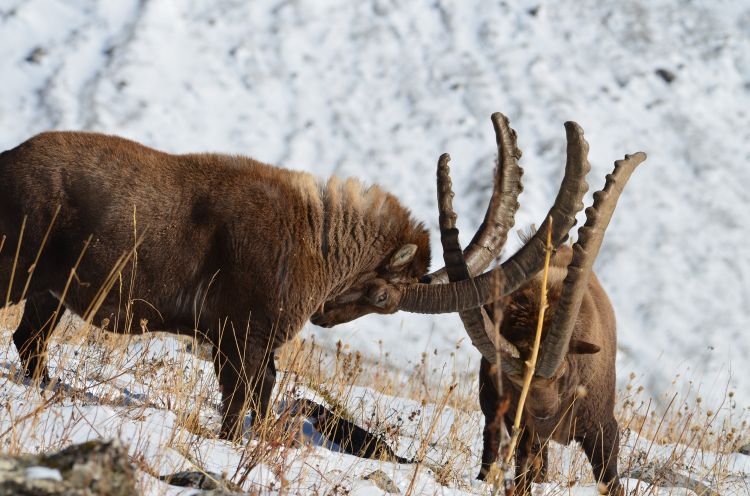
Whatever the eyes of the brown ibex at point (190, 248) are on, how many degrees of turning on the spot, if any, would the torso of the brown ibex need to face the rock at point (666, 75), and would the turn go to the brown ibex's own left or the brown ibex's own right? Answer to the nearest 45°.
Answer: approximately 45° to the brown ibex's own left

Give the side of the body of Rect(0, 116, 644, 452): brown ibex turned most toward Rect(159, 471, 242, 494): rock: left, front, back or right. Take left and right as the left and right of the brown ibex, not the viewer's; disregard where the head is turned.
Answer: right

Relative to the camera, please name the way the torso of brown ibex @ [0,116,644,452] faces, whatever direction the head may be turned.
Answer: to the viewer's right

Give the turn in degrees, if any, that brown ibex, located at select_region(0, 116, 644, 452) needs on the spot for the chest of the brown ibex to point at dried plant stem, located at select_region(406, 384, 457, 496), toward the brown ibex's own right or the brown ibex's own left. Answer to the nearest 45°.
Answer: approximately 45° to the brown ibex's own right

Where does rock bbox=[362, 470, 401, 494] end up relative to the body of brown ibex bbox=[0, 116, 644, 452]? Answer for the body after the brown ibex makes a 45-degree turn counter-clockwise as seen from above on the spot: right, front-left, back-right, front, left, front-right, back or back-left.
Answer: right

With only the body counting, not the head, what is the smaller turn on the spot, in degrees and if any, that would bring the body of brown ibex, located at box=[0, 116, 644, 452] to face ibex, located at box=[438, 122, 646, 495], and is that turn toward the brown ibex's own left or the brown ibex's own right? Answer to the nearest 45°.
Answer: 0° — it already faces it

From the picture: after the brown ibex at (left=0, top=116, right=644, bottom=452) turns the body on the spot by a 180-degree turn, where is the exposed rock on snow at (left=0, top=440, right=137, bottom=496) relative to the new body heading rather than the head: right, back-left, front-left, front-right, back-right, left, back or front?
left
